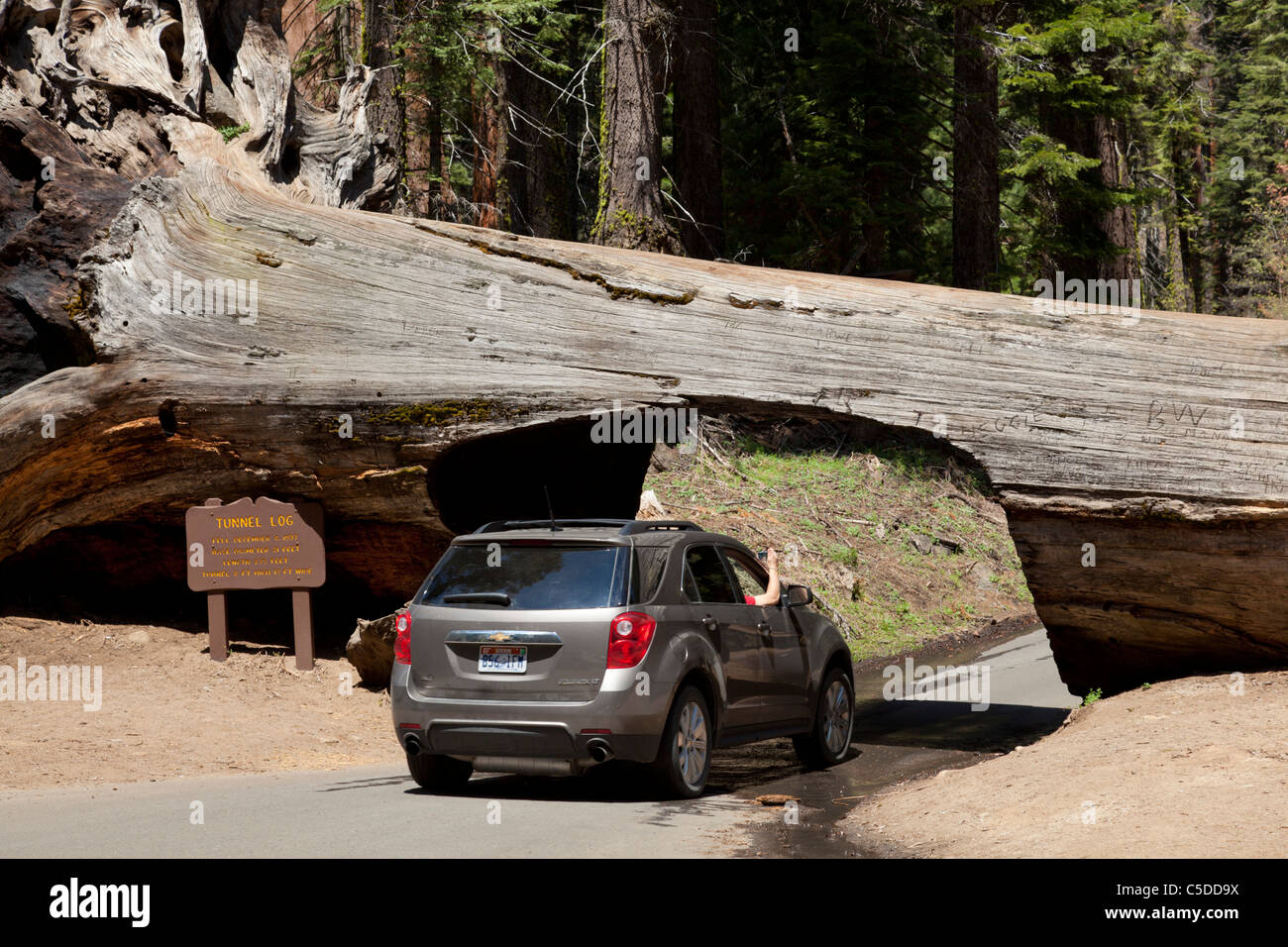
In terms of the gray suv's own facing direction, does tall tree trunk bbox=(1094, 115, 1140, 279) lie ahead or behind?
ahead

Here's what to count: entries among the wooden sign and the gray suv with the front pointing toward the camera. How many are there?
1

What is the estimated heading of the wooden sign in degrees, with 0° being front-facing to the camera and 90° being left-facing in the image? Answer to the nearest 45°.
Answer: approximately 0°

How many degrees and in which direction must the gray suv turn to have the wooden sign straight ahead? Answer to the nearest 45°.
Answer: approximately 90° to its left

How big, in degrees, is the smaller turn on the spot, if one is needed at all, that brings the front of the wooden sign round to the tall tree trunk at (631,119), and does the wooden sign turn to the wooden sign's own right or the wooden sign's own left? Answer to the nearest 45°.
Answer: approximately 135° to the wooden sign's own left

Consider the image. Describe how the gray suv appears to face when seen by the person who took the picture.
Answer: facing away from the viewer and to the right of the viewer

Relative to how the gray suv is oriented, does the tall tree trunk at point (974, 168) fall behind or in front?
in front

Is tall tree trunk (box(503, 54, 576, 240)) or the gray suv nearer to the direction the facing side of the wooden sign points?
the gray suv
